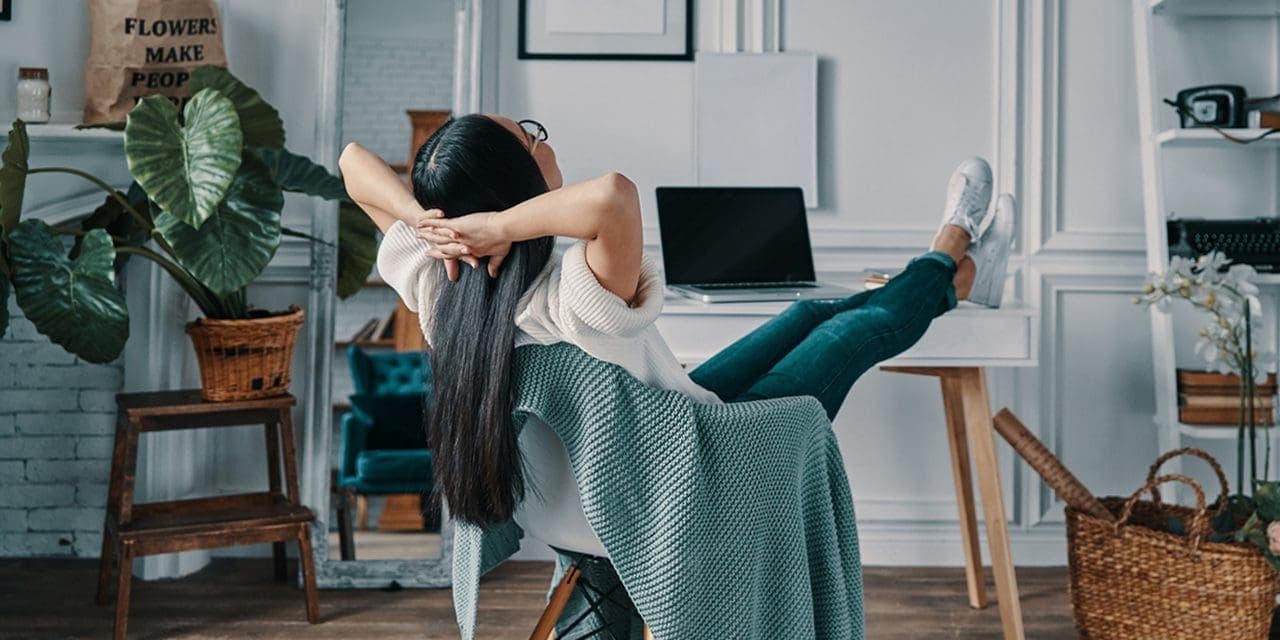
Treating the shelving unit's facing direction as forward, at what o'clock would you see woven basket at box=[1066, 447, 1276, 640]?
The woven basket is roughly at 12 o'clock from the shelving unit.

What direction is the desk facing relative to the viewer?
toward the camera

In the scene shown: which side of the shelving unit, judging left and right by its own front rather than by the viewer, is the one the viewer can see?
front

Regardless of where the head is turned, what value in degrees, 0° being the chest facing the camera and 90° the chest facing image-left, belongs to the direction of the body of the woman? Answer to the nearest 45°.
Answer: approximately 225°

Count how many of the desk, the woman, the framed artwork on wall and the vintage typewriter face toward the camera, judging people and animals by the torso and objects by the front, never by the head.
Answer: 3

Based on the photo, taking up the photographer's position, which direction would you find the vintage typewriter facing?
facing the viewer

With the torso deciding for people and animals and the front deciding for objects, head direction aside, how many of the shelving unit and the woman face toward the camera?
1

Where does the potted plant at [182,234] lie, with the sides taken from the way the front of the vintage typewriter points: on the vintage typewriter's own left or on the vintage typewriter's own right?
on the vintage typewriter's own right

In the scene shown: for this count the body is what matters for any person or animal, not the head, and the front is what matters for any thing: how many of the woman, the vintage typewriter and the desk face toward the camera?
2

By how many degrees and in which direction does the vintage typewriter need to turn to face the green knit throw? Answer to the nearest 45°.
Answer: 0° — it already faces it

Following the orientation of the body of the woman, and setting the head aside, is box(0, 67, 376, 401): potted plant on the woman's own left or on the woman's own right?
on the woman's own left

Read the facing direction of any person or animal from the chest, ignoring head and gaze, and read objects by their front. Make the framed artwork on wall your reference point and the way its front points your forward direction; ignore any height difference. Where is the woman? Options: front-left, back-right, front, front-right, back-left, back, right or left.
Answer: front
